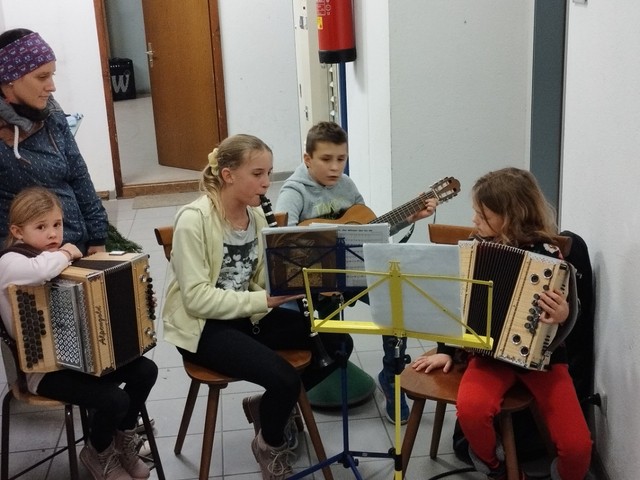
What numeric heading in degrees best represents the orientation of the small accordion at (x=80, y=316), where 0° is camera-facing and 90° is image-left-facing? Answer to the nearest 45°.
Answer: approximately 315°

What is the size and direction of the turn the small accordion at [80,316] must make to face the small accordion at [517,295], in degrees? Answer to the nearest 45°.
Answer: approximately 45° to its left

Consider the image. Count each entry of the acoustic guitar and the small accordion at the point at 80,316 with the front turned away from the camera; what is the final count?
0

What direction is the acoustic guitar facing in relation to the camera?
toward the camera

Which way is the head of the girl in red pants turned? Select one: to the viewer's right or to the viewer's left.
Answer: to the viewer's left

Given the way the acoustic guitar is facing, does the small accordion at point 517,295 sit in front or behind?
in front

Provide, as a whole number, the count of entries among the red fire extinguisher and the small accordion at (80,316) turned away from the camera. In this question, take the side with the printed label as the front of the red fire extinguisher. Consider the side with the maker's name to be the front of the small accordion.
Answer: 0

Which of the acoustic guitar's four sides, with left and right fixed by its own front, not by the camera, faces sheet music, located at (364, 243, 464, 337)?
front

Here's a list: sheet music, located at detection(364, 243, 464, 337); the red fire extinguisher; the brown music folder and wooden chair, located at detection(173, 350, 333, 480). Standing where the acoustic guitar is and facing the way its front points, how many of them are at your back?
1

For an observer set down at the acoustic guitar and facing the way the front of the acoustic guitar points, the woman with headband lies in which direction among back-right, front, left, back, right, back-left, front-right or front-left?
right

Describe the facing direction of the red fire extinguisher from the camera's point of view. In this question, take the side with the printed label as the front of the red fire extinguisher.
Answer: facing the viewer and to the left of the viewer

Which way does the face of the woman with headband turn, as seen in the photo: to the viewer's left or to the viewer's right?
to the viewer's right

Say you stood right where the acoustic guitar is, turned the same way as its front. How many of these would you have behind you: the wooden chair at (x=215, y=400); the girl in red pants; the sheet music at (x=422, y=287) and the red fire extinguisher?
1
